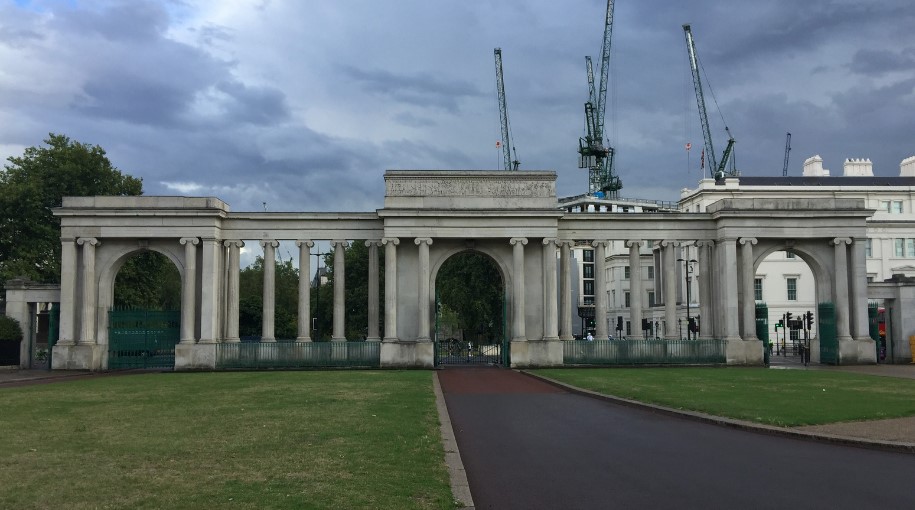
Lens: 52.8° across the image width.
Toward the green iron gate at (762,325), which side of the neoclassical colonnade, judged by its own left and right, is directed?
left

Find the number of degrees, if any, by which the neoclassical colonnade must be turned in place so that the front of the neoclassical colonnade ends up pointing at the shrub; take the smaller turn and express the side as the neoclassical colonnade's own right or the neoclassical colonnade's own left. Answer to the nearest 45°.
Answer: approximately 90° to the neoclassical colonnade's own right

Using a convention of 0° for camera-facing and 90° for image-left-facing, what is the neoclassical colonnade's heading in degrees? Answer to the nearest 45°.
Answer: approximately 0°
